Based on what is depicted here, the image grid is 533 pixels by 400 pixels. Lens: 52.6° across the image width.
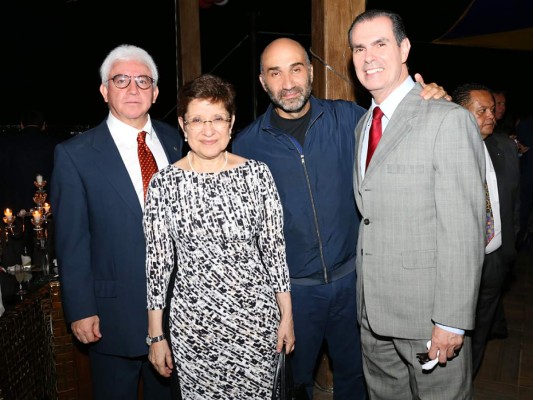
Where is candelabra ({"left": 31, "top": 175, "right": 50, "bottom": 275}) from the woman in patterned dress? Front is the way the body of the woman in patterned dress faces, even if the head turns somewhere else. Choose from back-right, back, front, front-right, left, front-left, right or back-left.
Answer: back-right

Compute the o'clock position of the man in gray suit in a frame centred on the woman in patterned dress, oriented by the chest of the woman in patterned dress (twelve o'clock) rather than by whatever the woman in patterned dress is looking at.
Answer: The man in gray suit is roughly at 9 o'clock from the woman in patterned dress.

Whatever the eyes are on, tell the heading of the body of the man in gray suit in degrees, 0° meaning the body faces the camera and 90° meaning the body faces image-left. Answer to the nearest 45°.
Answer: approximately 45°

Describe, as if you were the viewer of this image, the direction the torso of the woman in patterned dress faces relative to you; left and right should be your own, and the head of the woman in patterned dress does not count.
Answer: facing the viewer

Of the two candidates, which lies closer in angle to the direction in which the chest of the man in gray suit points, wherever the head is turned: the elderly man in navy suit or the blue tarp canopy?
the elderly man in navy suit

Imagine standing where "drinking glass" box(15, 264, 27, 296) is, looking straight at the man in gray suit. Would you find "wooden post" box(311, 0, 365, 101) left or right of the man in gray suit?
left

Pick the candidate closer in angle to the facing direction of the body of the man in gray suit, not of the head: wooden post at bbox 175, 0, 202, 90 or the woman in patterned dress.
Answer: the woman in patterned dress

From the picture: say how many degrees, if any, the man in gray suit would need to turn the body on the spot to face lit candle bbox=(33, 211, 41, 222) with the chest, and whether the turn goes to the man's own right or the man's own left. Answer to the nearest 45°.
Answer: approximately 45° to the man's own right

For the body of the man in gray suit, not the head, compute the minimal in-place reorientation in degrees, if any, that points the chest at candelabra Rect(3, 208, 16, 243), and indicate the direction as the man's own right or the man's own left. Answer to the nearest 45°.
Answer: approximately 45° to the man's own right
